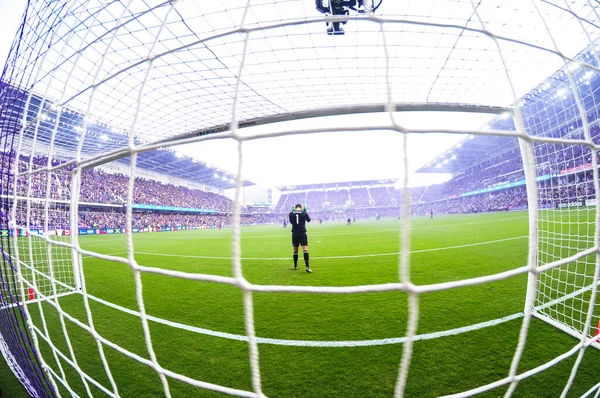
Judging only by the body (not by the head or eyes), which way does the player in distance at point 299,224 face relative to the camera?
away from the camera

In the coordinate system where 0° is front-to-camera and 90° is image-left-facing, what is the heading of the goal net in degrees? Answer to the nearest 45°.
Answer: approximately 180°

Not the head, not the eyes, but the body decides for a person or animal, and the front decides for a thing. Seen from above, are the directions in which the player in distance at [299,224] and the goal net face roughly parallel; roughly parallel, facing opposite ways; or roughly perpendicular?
roughly parallel
